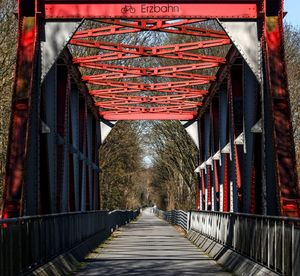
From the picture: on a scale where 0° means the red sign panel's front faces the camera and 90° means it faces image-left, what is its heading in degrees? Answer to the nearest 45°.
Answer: approximately 0°
